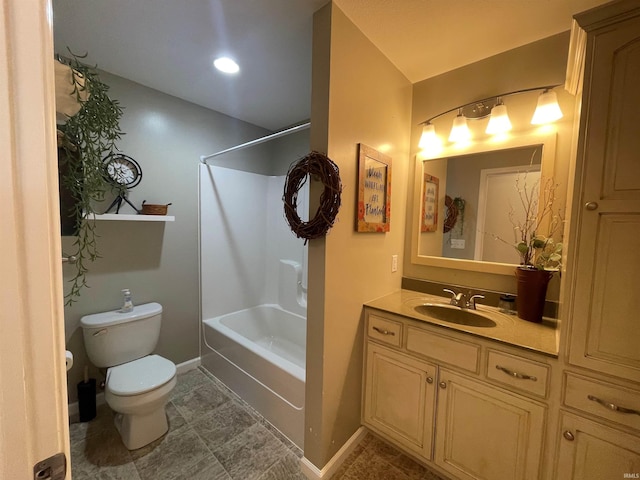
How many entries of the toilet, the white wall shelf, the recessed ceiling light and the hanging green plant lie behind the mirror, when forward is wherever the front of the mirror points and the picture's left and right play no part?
0

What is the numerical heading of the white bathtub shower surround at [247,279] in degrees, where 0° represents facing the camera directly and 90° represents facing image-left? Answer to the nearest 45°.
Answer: approximately 45°

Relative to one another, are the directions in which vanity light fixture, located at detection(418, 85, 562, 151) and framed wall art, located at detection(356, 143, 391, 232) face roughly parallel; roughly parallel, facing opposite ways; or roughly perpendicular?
roughly perpendicular

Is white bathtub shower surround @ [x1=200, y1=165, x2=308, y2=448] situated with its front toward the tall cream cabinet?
no

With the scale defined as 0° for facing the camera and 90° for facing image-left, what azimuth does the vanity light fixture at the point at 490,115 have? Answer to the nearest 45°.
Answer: approximately 45°

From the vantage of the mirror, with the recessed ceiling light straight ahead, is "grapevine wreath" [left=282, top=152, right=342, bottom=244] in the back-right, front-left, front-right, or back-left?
front-left

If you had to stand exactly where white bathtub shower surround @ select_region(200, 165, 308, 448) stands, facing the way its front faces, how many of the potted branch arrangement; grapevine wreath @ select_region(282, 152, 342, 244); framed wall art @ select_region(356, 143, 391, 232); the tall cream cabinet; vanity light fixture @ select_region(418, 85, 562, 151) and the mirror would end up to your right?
0

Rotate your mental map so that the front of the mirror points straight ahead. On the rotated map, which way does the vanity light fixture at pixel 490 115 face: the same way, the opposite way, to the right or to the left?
the same way

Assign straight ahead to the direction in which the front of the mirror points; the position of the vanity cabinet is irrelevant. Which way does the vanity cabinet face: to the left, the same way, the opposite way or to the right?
the same way

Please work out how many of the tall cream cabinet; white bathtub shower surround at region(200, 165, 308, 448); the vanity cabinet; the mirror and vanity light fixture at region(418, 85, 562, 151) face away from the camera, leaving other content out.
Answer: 0

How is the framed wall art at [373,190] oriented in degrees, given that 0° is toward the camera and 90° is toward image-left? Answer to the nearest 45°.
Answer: approximately 315°

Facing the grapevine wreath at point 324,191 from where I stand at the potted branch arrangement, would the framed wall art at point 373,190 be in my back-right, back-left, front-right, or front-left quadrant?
front-right
